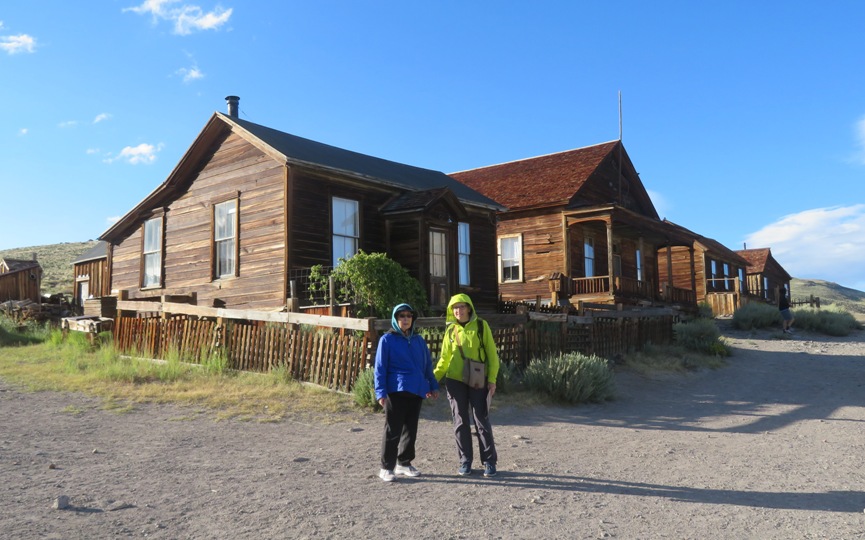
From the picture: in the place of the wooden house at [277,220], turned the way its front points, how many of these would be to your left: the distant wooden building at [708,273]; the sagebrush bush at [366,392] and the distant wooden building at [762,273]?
2

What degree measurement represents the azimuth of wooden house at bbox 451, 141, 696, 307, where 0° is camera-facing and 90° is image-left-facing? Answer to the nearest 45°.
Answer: approximately 315°

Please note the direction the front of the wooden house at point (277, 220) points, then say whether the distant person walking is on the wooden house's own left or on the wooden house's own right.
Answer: on the wooden house's own left

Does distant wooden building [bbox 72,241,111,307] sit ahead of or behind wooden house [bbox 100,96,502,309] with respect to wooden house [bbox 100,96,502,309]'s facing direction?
behind

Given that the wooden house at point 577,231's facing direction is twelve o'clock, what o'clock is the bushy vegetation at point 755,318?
The bushy vegetation is roughly at 10 o'clock from the wooden house.

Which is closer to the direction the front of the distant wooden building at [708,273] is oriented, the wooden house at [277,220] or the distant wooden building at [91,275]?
the wooden house

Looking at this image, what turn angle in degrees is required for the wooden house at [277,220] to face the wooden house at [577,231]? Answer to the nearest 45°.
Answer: approximately 90° to its left

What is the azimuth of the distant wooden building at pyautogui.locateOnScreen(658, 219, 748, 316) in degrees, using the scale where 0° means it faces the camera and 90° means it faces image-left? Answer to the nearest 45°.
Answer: approximately 315°

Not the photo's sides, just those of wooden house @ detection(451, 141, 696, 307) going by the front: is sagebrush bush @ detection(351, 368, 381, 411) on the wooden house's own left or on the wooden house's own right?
on the wooden house's own right

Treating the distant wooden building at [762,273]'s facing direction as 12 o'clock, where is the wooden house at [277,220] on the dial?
The wooden house is roughly at 2 o'clock from the distant wooden building.
